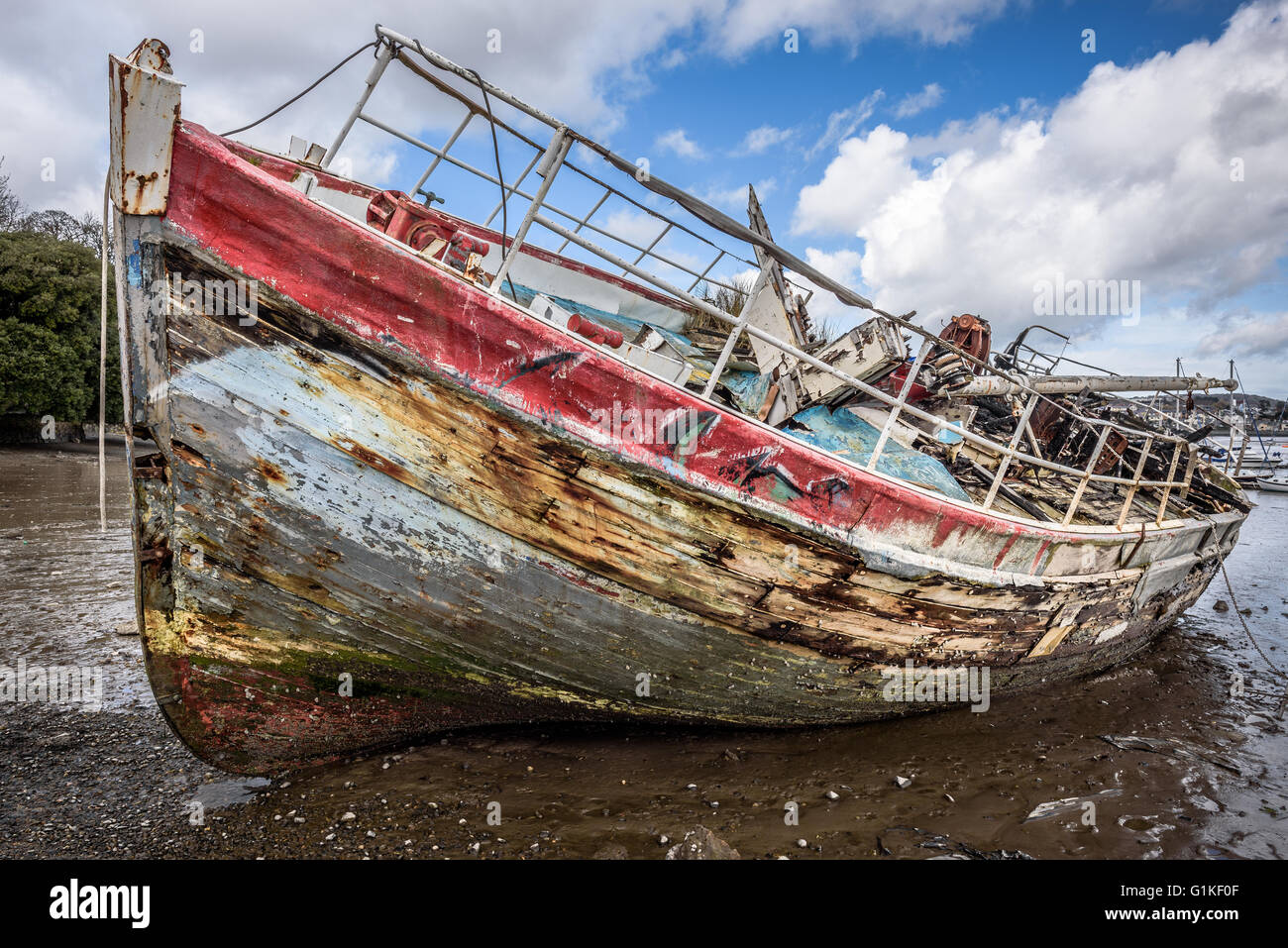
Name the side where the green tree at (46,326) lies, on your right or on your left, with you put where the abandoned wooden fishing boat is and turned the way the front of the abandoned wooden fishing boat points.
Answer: on your right

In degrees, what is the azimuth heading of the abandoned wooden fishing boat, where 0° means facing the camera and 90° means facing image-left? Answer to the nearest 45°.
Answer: approximately 45°
